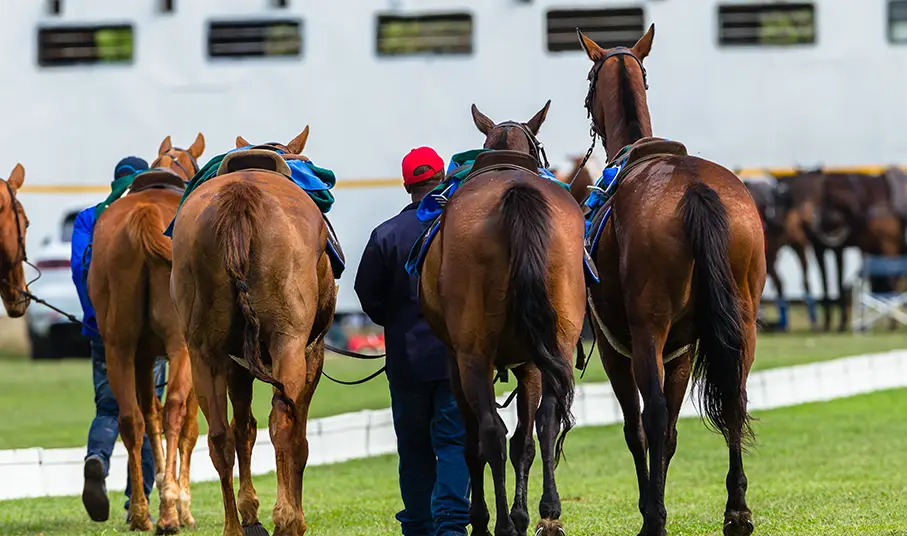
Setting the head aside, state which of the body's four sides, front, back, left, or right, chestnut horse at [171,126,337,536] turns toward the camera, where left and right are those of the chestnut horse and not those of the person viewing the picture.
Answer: back

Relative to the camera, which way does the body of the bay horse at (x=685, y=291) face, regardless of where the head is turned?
away from the camera

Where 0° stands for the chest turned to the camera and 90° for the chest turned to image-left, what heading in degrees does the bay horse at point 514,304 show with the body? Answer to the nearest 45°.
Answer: approximately 180°

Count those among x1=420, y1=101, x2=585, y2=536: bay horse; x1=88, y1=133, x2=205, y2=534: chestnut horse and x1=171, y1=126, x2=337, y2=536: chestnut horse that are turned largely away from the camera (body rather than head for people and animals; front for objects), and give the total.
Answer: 3

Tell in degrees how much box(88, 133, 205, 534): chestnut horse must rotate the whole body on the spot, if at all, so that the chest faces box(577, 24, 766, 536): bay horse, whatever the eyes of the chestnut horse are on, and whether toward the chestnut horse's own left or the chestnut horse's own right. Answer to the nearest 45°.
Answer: approximately 135° to the chestnut horse's own right

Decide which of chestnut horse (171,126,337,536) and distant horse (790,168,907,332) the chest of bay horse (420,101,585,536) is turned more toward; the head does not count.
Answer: the distant horse

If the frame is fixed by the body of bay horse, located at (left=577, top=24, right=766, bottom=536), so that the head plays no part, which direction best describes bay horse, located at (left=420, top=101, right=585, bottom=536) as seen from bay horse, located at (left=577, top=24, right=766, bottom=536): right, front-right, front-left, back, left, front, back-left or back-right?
back-left

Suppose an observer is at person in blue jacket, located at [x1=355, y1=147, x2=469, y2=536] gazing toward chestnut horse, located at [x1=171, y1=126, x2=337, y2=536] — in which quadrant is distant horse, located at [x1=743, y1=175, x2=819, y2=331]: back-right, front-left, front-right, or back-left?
back-right

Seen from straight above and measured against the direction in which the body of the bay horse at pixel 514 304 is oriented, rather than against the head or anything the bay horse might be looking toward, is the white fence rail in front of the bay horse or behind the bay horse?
in front

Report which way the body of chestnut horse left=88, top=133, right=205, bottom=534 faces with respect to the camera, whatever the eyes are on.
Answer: away from the camera

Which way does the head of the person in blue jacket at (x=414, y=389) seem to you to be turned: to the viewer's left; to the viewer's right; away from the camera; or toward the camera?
away from the camera

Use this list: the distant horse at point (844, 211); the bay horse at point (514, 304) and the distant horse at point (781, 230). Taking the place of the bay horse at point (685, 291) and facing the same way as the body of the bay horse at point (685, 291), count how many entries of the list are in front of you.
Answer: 2

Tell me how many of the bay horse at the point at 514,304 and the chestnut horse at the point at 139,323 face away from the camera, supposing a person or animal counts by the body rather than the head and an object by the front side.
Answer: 2
